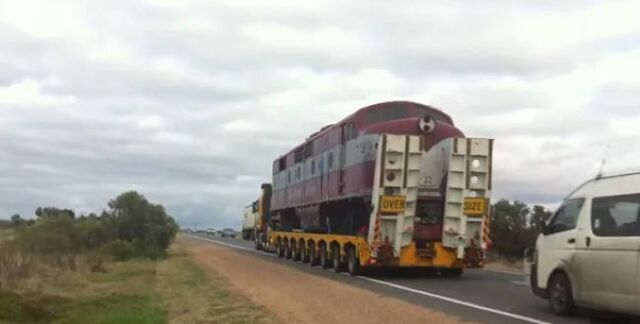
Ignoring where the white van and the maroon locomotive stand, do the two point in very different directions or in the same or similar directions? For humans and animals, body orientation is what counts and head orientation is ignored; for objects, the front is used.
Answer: very different directions

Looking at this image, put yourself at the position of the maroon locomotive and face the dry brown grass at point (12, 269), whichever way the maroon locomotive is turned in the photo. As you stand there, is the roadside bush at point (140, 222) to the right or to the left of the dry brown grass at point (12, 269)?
right

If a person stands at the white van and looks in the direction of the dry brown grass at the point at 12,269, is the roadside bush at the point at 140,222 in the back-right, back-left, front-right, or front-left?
front-right

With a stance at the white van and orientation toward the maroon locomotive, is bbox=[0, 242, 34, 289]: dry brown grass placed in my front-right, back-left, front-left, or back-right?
front-left

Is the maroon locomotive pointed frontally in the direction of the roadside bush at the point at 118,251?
no

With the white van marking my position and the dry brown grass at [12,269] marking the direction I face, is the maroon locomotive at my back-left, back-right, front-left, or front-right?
front-right
